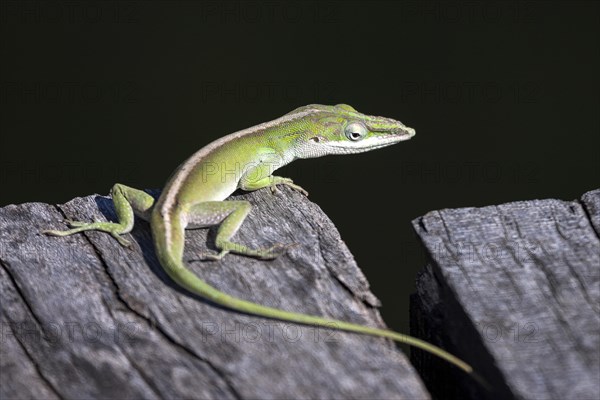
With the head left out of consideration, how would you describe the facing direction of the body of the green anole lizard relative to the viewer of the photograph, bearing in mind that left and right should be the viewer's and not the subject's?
facing away from the viewer and to the right of the viewer

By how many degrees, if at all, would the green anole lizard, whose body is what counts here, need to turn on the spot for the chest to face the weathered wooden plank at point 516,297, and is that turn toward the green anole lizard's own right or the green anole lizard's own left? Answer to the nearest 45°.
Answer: approximately 90° to the green anole lizard's own right
